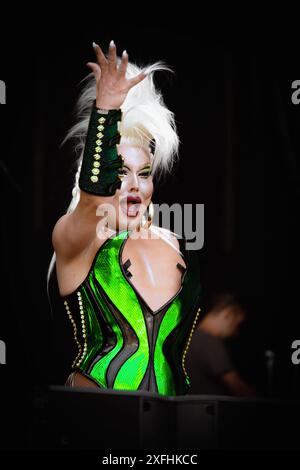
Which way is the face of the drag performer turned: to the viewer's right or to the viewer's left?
to the viewer's left

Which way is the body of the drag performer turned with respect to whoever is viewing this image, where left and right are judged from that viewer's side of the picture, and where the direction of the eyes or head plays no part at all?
facing the viewer and to the right of the viewer

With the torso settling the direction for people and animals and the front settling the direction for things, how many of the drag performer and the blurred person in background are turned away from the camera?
0
